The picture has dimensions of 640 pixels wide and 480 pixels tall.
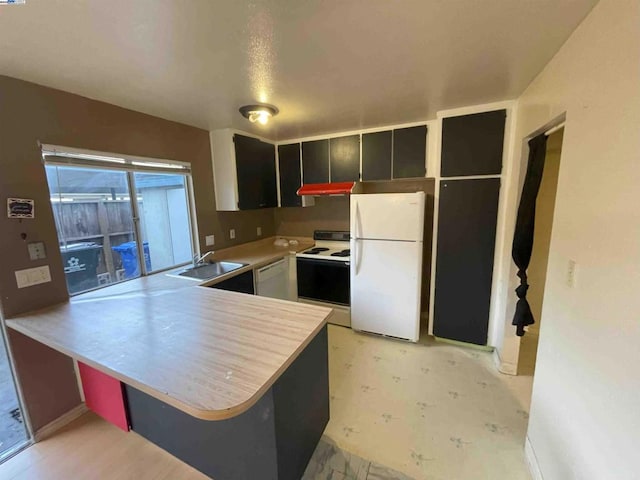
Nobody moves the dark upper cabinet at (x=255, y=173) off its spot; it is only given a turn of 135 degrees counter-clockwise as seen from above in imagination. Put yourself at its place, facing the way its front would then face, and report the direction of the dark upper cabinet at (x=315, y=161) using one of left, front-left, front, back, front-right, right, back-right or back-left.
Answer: right

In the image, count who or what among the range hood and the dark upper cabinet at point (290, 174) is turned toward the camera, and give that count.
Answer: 2

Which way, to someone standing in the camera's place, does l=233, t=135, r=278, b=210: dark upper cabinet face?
facing the viewer and to the right of the viewer

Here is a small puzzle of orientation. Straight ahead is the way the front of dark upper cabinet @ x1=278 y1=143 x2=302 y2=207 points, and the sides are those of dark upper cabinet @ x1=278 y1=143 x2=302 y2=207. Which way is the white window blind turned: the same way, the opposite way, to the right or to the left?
to the left

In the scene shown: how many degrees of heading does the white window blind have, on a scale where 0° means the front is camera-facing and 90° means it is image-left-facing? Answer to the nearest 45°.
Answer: approximately 315°

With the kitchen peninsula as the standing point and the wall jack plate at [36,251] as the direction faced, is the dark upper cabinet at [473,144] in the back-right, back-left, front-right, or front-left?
back-right

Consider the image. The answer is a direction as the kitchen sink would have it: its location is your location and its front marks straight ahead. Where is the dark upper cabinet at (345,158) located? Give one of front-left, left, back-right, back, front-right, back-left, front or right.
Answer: front-left

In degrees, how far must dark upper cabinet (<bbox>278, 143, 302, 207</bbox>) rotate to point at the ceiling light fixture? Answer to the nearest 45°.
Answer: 0° — it already faces it

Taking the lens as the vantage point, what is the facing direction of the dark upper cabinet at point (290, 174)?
facing the viewer

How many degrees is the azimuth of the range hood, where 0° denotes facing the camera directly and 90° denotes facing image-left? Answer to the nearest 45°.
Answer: approximately 0°
